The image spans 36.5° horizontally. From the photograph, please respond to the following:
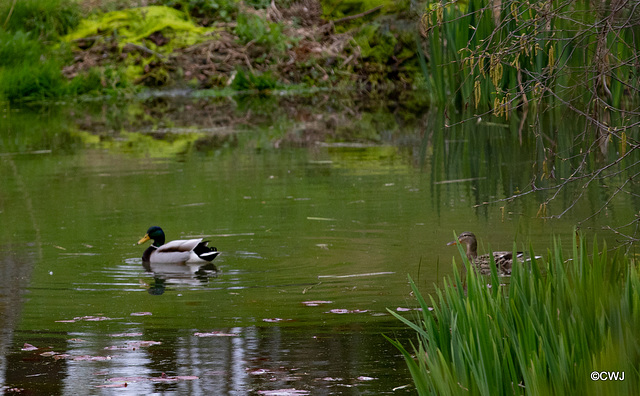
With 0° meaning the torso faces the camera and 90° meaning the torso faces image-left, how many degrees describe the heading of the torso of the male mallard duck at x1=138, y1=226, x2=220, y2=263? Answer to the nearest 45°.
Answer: approximately 90°

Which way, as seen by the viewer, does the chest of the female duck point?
to the viewer's left

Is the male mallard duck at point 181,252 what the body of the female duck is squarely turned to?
yes

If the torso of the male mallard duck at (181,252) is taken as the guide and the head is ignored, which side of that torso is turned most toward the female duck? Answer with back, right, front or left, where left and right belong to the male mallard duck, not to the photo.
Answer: back

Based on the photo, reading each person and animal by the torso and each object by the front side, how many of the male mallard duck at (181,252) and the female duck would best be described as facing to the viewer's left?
2
